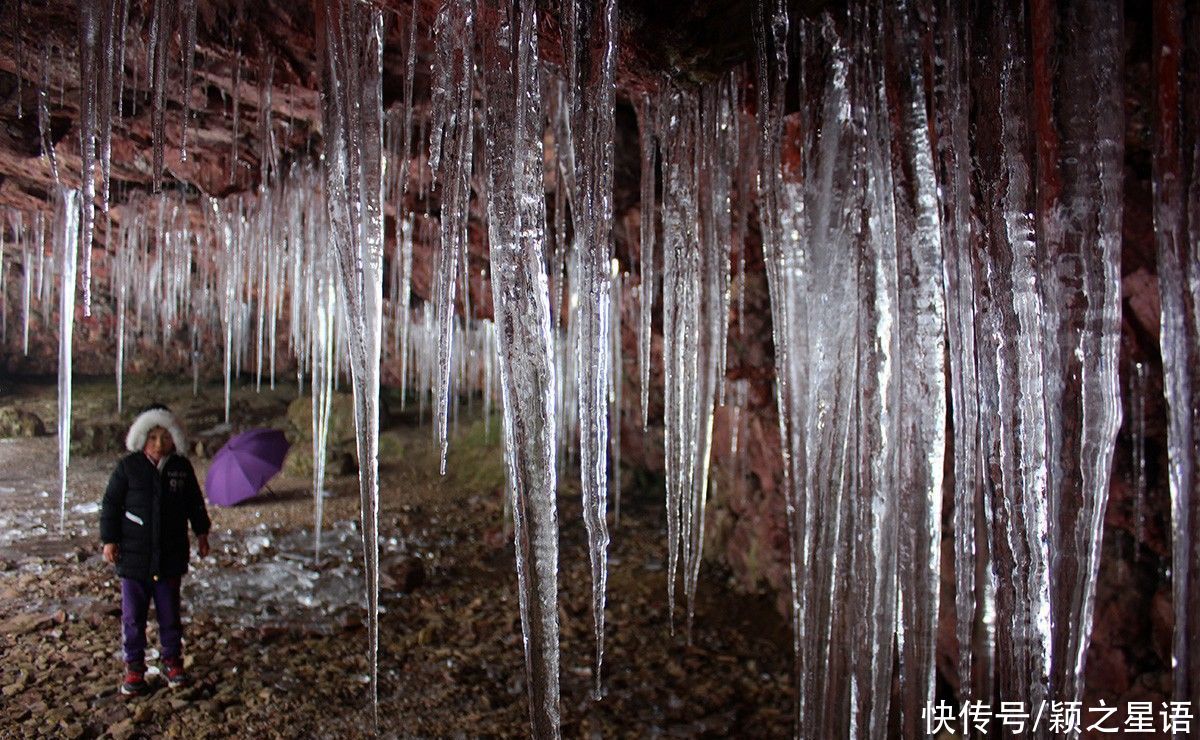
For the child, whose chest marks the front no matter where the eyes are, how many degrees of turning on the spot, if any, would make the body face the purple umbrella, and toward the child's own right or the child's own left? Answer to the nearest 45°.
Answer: approximately 180°

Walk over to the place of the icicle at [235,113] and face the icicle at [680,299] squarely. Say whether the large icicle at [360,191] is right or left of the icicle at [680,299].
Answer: right

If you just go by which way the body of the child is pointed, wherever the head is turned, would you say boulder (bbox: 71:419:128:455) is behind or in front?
behind

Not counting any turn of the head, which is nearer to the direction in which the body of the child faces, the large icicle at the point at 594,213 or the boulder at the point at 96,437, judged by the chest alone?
the large icicle

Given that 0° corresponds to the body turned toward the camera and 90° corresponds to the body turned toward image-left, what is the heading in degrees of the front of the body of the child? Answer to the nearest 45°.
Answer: approximately 0°

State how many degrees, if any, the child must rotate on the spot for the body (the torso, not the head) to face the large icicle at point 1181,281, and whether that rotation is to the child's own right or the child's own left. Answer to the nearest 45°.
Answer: approximately 45° to the child's own left

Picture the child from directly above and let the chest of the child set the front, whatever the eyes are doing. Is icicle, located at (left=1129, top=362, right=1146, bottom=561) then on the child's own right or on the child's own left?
on the child's own left
